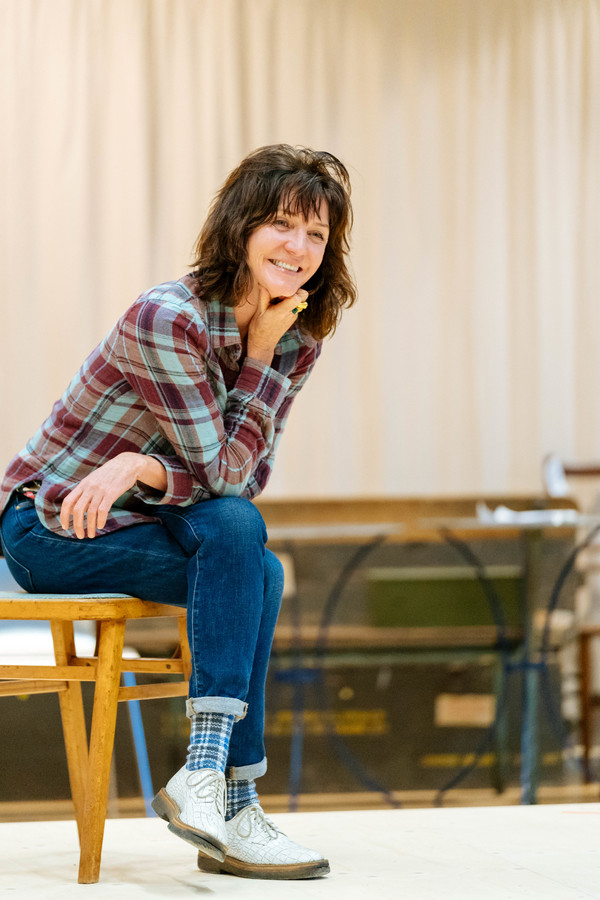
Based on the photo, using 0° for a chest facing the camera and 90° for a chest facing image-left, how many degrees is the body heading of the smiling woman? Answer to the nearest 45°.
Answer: approximately 315°
